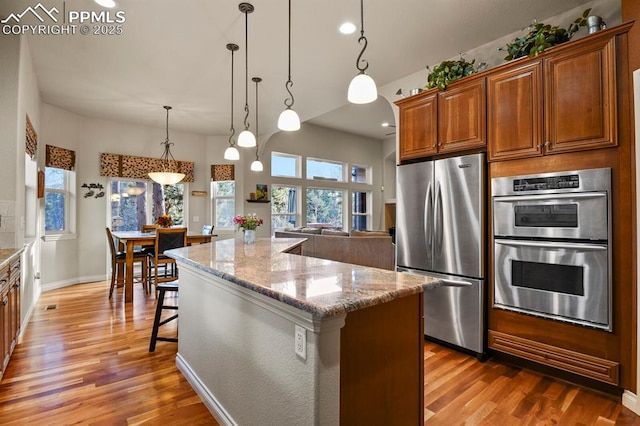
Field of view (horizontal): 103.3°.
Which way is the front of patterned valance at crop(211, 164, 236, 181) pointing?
toward the camera

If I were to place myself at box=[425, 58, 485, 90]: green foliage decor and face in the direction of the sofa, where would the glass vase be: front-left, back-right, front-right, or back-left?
front-left

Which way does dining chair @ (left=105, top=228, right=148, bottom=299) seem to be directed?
to the viewer's right

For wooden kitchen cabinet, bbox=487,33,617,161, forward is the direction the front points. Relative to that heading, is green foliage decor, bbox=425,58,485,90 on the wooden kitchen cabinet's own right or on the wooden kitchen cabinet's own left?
on the wooden kitchen cabinet's own right

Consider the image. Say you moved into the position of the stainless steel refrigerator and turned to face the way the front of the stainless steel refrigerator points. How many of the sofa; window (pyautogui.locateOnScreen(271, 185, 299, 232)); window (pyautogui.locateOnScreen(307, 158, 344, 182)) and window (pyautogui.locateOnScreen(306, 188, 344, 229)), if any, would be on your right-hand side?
4

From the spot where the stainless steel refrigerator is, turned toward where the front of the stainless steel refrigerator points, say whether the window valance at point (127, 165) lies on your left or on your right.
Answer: on your right

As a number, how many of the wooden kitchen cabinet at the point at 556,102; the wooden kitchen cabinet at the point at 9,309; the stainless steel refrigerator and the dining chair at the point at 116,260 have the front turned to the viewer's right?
2

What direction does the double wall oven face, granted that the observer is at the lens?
facing the viewer and to the left of the viewer

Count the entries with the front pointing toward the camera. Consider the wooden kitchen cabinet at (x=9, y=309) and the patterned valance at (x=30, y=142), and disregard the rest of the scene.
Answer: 0

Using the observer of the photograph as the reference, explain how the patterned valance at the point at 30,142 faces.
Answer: facing to the right of the viewer

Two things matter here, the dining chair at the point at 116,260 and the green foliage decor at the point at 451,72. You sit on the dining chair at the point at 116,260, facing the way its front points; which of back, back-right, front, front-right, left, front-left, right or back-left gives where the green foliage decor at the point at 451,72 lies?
front-right

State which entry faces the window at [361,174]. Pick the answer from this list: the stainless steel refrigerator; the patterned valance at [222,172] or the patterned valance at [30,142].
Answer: the patterned valance at [30,142]
